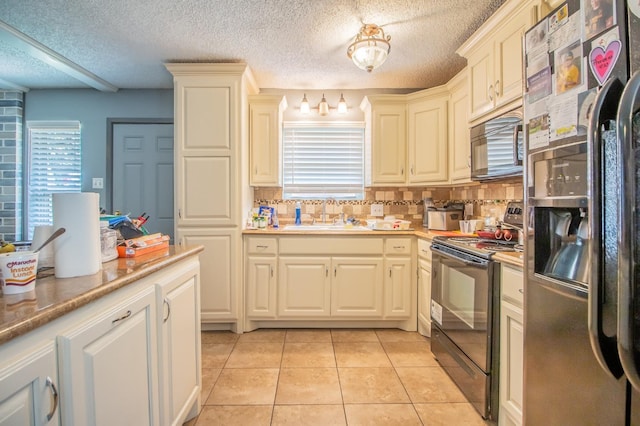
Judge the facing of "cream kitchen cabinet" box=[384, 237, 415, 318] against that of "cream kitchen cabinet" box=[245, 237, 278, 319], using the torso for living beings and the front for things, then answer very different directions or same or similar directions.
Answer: same or similar directions

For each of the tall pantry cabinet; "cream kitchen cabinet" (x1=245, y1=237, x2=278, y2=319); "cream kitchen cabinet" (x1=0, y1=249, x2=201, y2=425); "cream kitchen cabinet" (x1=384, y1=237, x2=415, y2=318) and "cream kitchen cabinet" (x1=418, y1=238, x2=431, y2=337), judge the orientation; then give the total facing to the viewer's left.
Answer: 1

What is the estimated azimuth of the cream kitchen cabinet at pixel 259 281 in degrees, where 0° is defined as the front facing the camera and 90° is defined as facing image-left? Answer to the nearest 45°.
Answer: approximately 0°

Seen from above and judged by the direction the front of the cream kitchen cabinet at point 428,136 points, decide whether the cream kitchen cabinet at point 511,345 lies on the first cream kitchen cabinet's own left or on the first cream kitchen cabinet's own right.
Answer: on the first cream kitchen cabinet's own left

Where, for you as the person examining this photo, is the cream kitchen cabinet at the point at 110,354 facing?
facing the viewer and to the right of the viewer

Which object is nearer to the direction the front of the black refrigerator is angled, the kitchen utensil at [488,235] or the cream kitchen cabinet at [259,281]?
the cream kitchen cabinet

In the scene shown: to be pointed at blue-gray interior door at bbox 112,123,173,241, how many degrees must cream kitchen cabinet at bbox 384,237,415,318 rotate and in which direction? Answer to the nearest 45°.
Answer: approximately 90° to its right

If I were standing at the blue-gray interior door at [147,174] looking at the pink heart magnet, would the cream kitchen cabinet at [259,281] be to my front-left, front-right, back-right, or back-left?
front-left

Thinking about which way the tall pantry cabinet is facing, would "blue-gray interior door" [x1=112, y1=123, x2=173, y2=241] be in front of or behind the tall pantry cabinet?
behind

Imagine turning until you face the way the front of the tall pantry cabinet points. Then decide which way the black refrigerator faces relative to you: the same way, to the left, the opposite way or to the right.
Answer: to the right

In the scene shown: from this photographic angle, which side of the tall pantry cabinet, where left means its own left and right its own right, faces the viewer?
front

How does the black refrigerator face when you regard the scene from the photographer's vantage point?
facing the viewer and to the left of the viewer

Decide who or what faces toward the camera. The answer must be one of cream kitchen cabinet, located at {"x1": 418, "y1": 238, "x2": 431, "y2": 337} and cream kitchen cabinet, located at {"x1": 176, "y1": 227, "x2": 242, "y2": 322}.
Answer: cream kitchen cabinet, located at {"x1": 176, "y1": 227, "x2": 242, "y2": 322}

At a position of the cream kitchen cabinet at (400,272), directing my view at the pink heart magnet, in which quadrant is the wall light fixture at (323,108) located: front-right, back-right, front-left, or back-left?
back-right

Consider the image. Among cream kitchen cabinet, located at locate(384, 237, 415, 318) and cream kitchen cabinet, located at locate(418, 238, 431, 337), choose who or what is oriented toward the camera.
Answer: cream kitchen cabinet, located at locate(384, 237, 415, 318)

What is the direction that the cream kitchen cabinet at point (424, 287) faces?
to the viewer's left

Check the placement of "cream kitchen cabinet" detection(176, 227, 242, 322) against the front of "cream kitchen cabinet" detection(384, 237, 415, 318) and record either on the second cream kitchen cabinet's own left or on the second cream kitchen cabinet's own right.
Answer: on the second cream kitchen cabinet's own right

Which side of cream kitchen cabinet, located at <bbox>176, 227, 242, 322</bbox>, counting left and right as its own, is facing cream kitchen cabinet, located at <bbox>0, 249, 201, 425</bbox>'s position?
front
